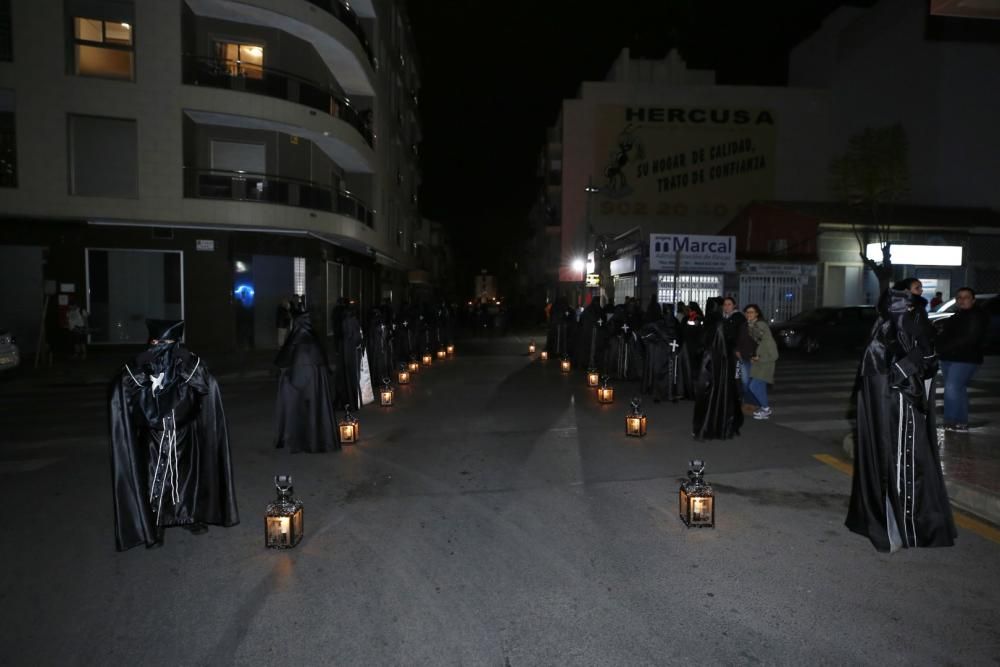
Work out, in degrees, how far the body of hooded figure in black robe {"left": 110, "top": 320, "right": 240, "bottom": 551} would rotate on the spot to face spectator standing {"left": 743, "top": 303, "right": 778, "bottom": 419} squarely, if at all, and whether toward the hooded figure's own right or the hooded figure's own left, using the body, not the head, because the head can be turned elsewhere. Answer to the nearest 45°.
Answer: approximately 90° to the hooded figure's own left

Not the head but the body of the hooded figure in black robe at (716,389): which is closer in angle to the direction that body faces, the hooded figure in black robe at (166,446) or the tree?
the hooded figure in black robe

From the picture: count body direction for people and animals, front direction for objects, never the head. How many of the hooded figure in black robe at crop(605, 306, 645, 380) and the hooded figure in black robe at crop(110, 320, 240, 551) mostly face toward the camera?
2

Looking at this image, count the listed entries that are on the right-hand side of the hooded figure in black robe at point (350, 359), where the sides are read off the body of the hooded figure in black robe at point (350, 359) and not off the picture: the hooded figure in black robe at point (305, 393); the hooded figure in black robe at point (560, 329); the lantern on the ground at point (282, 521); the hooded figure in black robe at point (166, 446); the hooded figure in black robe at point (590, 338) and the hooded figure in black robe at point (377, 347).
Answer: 3

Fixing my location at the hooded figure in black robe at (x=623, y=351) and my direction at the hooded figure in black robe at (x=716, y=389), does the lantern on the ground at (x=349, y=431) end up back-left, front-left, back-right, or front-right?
front-right

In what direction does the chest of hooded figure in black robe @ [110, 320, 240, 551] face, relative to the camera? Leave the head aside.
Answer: toward the camera

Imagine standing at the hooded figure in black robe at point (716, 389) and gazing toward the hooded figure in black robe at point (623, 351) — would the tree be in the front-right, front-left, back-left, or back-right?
front-right

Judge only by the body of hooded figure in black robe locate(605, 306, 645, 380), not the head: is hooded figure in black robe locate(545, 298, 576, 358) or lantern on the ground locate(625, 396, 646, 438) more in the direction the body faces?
the lantern on the ground
